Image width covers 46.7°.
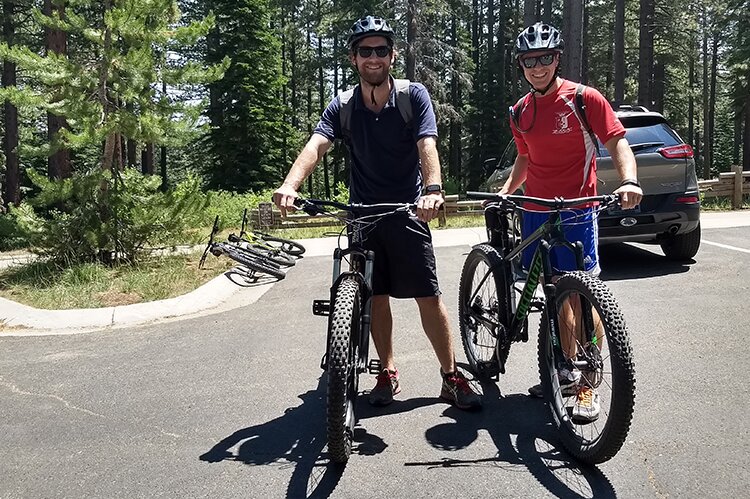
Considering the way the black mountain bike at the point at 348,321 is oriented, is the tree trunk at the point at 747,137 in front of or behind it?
behind

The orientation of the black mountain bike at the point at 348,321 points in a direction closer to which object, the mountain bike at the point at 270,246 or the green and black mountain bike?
the green and black mountain bike

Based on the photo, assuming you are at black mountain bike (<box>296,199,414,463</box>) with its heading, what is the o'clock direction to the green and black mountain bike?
The green and black mountain bike is roughly at 9 o'clock from the black mountain bike.

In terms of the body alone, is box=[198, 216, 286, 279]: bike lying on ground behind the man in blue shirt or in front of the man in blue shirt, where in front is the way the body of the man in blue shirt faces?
behind

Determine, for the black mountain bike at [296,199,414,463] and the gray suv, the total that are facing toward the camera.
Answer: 1

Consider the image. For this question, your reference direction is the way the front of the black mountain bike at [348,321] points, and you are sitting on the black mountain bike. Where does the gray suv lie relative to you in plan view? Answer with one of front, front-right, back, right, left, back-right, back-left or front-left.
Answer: back-left

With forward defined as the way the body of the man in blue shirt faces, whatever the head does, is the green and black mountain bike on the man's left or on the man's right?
on the man's left

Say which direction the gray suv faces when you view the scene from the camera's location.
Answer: facing away from the viewer and to the left of the viewer

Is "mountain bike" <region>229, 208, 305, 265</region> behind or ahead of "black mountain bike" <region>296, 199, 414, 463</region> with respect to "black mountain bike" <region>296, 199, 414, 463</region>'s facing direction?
behind

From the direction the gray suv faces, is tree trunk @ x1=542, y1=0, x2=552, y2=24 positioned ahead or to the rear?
ahead

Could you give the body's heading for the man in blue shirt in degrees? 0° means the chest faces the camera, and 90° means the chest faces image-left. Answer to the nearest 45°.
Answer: approximately 0°

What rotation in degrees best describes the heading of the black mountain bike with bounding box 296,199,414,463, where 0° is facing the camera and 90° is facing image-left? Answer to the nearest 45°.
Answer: approximately 0°
